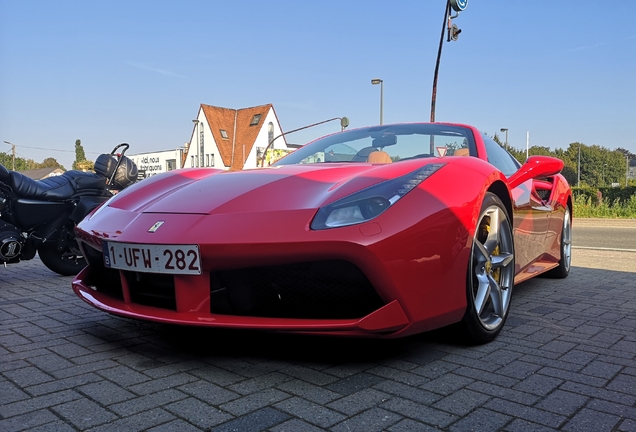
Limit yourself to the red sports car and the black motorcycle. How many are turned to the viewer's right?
0

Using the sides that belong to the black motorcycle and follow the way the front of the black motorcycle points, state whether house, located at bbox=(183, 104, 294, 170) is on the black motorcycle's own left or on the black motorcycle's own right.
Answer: on the black motorcycle's own right

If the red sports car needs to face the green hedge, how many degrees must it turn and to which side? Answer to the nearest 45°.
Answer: approximately 180°

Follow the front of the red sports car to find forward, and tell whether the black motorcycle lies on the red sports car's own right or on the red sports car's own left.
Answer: on the red sports car's own right

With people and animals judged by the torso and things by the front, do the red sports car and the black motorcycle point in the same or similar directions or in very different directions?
same or similar directions

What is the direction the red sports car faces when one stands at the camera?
facing the viewer and to the left of the viewer

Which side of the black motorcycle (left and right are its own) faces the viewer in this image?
left

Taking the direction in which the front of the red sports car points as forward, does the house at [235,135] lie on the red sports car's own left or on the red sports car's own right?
on the red sports car's own right
